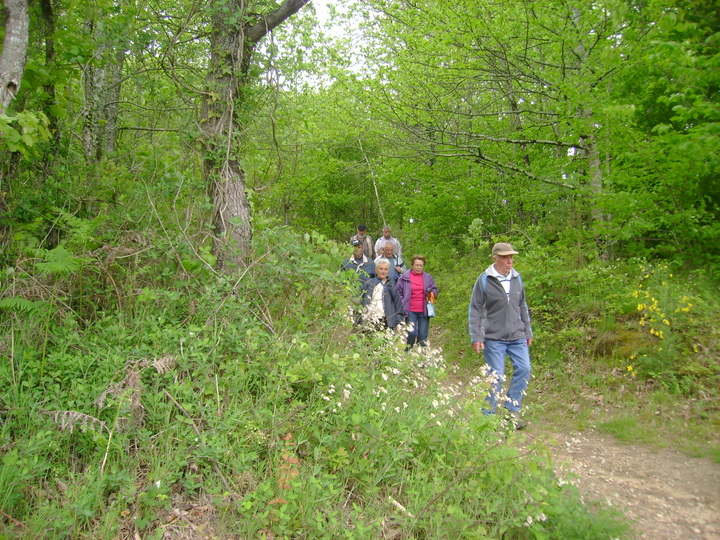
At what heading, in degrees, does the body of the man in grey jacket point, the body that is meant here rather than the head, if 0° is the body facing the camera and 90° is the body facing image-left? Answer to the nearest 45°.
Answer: approximately 315°

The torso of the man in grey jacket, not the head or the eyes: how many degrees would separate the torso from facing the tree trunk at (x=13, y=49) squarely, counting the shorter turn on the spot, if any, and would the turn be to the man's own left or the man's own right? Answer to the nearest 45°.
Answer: approximately 90° to the man's own right

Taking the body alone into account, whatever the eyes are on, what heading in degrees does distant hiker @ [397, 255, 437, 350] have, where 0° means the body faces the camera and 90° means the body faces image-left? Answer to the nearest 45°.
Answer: approximately 0°

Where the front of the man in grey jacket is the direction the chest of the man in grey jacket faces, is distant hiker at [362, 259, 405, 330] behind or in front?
behind

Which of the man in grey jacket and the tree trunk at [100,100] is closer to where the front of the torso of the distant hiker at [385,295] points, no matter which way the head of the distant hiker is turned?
the man in grey jacket

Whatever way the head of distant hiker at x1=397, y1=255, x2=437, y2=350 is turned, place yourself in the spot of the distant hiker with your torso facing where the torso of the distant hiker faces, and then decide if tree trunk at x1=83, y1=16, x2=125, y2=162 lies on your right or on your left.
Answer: on your right

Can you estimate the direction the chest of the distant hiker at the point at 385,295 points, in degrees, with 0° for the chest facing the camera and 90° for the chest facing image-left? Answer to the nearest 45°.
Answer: approximately 0°

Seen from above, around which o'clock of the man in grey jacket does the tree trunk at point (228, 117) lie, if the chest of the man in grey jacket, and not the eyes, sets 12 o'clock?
The tree trunk is roughly at 4 o'clock from the man in grey jacket.

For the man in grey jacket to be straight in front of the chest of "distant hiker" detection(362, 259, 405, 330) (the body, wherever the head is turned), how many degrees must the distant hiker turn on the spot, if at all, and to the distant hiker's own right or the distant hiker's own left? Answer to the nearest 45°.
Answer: approximately 45° to the distant hiker's own left

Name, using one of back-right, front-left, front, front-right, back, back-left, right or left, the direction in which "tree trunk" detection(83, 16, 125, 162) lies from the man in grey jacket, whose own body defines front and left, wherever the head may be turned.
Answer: back-right

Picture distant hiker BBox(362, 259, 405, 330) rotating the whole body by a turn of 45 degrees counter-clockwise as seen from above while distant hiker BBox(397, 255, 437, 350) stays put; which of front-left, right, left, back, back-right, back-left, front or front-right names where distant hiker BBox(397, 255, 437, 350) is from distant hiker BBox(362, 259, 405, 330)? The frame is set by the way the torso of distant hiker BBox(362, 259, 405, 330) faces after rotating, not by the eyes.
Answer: left

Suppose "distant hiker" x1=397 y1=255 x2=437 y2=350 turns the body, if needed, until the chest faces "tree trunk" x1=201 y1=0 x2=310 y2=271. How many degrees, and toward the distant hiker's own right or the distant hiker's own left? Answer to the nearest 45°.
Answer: approximately 45° to the distant hiker's own right
